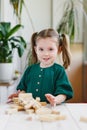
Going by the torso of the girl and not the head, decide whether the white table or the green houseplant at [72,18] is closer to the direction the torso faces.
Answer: the white table

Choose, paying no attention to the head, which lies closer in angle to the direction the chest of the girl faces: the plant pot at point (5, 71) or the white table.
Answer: the white table

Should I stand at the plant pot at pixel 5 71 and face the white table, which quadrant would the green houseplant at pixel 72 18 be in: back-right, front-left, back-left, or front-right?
back-left

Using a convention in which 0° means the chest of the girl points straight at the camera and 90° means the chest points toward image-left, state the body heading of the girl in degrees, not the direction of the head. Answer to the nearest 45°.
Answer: approximately 45°

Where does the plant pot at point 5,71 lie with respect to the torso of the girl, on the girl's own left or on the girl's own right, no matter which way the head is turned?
on the girl's own right
